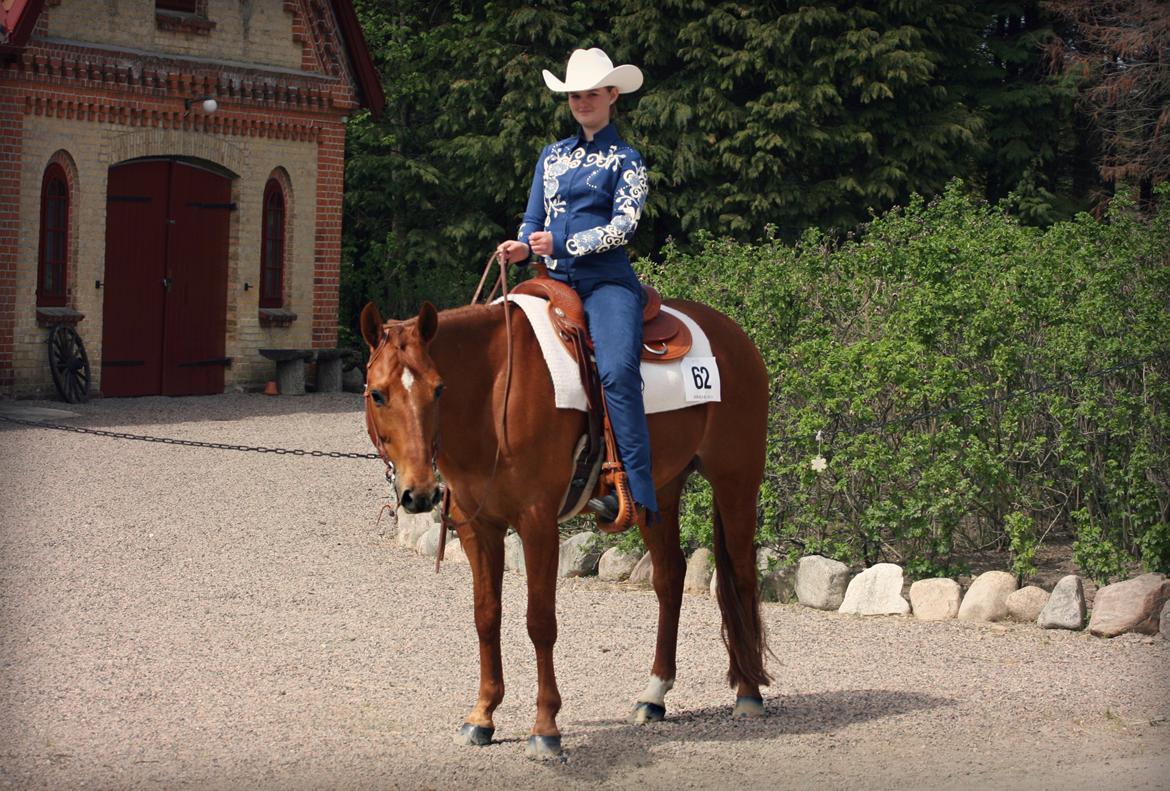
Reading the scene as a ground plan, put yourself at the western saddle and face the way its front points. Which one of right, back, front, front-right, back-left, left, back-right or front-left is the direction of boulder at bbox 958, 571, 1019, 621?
back

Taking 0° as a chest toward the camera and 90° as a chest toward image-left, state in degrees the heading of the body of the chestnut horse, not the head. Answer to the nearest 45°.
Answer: approximately 45°

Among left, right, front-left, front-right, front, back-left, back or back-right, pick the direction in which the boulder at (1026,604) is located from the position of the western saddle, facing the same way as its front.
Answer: back

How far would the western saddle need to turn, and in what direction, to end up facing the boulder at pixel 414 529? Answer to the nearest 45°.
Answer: approximately 135° to its right

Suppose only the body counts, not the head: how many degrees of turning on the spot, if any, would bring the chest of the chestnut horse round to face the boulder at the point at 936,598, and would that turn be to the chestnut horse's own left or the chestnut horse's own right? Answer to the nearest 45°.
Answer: approximately 180°

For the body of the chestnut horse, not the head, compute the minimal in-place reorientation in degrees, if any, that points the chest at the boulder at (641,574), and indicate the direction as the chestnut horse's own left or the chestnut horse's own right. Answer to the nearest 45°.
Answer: approximately 135° to the chestnut horse's own right

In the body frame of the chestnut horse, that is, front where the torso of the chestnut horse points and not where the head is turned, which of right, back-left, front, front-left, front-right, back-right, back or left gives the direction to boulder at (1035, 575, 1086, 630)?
back

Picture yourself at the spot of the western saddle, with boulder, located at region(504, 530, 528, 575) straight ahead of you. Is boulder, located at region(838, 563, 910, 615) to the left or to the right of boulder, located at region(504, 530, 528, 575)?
right

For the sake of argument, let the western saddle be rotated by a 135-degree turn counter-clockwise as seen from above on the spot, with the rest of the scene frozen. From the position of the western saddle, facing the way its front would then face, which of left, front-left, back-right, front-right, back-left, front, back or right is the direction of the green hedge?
front-left

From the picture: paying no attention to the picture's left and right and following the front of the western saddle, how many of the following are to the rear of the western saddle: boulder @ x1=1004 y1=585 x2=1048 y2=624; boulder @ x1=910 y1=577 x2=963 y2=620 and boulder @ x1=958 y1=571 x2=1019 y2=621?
3

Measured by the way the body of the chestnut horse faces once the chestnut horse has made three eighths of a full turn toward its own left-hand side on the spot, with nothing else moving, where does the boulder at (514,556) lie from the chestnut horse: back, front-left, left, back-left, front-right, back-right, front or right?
left

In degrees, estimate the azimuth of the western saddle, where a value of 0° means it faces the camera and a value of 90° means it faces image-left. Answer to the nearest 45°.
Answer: approximately 45°

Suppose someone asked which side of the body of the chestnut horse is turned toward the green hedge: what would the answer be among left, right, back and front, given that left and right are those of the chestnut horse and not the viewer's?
back

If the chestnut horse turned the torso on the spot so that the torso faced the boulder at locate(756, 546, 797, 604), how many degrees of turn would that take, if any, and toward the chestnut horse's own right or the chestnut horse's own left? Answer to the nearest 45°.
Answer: approximately 180°

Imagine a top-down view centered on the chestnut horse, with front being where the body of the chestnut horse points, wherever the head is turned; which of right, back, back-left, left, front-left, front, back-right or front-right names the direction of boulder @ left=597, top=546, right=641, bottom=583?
back-right

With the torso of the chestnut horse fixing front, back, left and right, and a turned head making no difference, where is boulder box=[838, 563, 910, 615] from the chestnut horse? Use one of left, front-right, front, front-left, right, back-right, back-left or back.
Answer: back

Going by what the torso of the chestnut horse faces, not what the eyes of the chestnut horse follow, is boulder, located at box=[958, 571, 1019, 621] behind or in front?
behind
